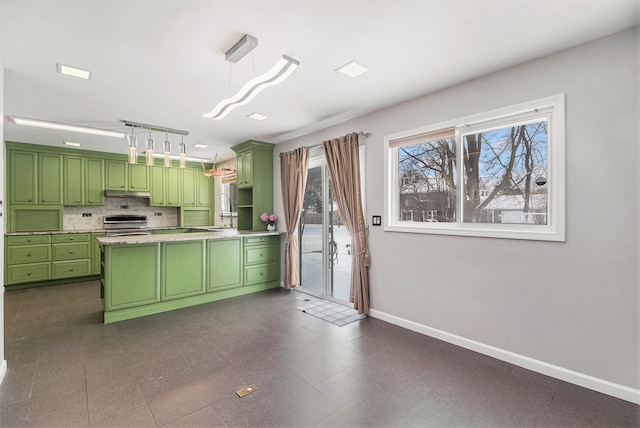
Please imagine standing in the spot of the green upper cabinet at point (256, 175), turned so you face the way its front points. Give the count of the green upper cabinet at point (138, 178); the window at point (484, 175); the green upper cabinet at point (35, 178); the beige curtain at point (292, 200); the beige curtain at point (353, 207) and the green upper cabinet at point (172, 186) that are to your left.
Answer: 3

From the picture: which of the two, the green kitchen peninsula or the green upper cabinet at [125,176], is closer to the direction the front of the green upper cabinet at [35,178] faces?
the green kitchen peninsula

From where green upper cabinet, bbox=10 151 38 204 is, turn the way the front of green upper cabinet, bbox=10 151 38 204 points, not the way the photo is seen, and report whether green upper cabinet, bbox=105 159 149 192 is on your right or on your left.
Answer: on your left

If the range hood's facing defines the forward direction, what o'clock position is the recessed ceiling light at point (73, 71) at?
The recessed ceiling light is roughly at 12 o'clock from the range hood.

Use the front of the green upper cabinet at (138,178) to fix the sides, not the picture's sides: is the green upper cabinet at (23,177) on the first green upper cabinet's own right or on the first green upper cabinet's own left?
on the first green upper cabinet's own right

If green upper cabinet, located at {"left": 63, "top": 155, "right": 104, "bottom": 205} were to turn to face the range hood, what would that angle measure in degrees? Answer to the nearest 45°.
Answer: approximately 90° to its left

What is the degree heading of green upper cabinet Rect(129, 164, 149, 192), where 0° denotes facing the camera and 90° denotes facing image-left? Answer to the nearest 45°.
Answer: approximately 0°

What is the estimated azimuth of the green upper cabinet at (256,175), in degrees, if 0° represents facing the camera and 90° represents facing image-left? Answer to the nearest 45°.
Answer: approximately 45°

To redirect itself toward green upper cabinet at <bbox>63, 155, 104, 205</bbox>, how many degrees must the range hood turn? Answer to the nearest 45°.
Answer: approximately 90° to its right
